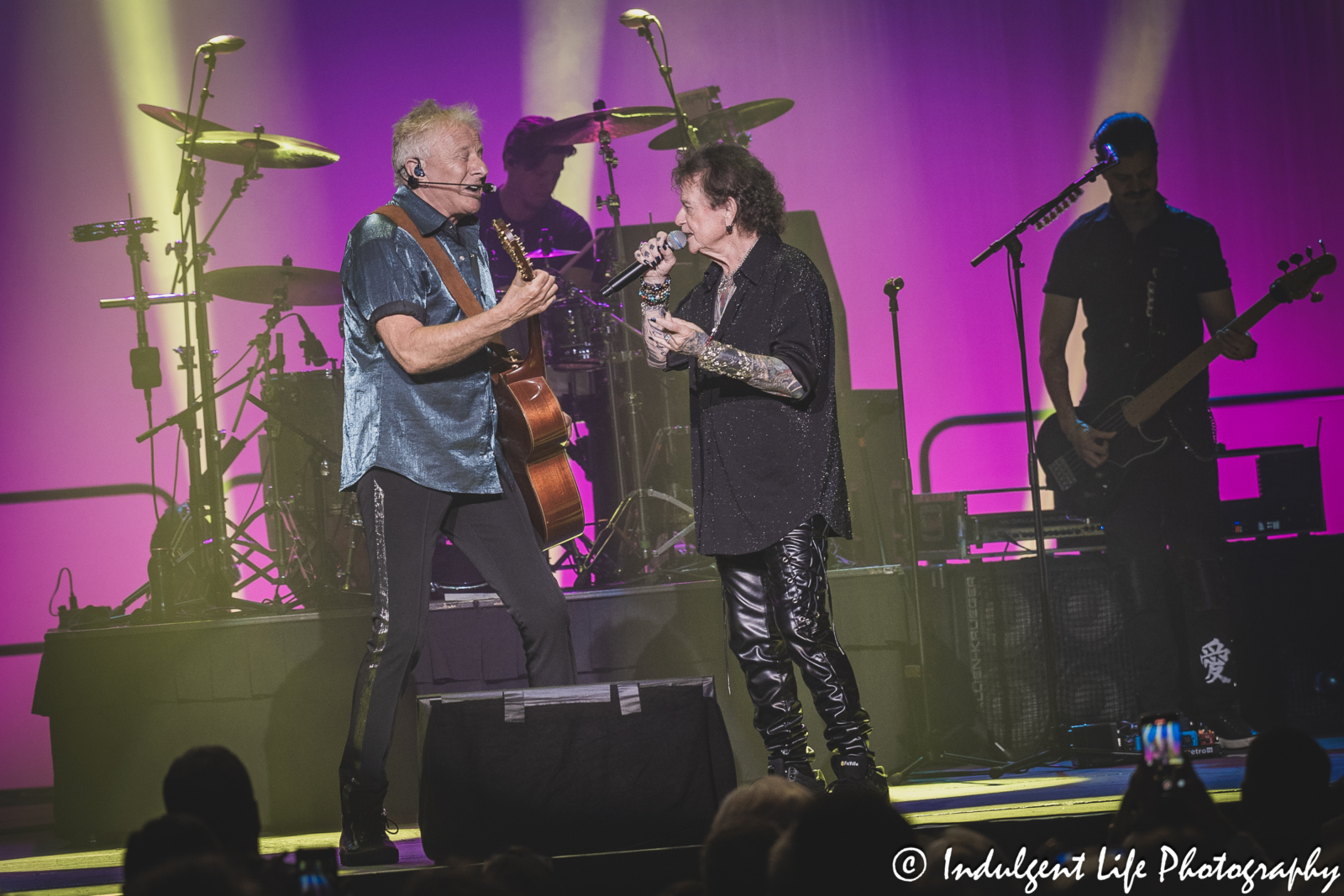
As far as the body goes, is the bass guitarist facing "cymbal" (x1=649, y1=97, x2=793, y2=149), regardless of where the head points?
no

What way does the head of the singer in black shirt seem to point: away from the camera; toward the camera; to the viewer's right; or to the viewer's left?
to the viewer's left

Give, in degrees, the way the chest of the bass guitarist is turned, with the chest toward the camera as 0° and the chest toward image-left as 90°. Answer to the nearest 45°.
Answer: approximately 0°

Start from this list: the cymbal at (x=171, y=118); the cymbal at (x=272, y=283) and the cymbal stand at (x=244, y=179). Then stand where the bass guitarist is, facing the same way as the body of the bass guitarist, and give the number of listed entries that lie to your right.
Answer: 3

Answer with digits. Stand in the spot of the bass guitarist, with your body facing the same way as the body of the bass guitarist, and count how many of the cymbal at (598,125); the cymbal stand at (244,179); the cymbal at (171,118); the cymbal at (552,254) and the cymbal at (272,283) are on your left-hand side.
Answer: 0

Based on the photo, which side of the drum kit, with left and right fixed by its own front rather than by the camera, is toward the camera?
front

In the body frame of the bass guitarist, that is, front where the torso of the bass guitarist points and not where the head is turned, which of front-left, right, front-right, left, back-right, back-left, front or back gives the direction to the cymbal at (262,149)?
right

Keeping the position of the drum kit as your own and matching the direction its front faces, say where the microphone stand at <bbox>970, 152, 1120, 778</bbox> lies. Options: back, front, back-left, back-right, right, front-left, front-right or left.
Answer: front-left

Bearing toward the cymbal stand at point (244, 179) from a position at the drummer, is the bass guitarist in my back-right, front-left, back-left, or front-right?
back-left

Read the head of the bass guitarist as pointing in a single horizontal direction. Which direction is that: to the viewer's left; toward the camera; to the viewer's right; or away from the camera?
toward the camera

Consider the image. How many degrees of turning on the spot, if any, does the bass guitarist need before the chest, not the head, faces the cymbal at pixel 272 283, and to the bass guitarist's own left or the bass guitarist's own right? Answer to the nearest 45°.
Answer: approximately 90° to the bass guitarist's own right

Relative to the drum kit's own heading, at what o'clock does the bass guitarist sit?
The bass guitarist is roughly at 10 o'clock from the drum kit.

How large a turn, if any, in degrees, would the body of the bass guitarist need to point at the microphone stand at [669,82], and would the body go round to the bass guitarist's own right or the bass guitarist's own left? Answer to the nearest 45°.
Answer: approximately 90° to the bass guitarist's own right

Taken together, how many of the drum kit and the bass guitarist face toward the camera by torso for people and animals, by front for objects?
2
